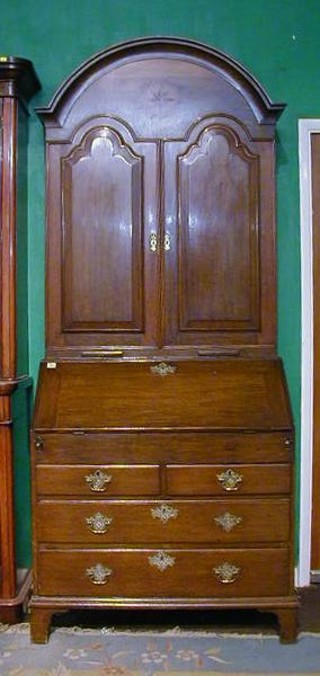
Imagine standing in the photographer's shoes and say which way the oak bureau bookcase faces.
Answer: facing the viewer

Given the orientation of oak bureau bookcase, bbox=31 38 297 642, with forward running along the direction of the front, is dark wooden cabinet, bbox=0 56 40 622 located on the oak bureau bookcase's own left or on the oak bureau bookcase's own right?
on the oak bureau bookcase's own right

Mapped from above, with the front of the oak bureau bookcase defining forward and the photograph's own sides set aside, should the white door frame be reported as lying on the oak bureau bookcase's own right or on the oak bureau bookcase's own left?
on the oak bureau bookcase's own left
